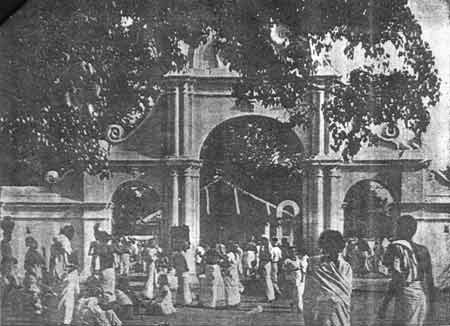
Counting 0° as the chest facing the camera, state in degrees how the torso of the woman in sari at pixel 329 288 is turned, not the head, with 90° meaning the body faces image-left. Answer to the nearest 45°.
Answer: approximately 180°

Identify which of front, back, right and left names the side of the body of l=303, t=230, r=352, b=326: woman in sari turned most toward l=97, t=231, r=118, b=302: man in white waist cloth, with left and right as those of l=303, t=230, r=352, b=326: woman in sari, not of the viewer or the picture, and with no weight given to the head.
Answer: left

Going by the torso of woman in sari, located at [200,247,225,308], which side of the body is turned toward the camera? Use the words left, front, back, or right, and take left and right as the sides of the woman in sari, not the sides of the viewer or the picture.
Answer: back

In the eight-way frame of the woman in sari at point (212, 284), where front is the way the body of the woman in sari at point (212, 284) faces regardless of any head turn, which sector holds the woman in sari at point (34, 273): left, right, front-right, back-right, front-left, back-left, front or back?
left

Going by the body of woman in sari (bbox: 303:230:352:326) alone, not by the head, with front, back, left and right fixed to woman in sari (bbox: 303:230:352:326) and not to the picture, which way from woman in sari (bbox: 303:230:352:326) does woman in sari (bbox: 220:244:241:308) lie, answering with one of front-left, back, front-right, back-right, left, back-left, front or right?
left

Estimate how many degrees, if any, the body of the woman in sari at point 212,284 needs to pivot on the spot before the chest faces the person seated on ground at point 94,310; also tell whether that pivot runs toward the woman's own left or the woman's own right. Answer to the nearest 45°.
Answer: approximately 90° to the woman's own left

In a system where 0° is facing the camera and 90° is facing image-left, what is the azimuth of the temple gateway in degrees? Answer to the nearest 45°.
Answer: approximately 0°

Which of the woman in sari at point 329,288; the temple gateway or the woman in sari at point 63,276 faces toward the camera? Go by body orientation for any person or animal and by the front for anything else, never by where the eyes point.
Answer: the temple gateway

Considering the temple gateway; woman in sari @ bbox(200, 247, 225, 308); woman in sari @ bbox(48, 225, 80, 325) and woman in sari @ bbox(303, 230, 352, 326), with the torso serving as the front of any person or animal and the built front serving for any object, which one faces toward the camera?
the temple gateway
